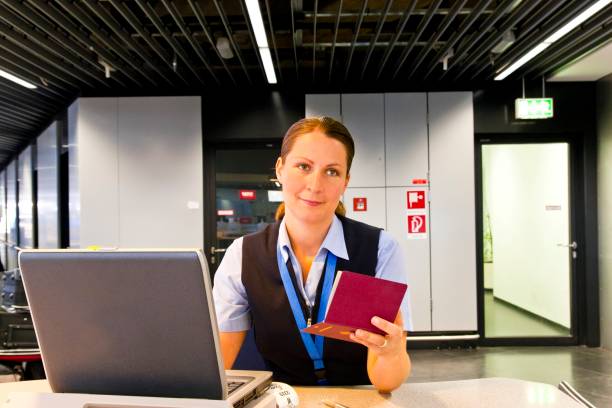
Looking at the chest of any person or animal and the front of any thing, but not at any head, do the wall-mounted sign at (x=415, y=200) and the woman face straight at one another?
no

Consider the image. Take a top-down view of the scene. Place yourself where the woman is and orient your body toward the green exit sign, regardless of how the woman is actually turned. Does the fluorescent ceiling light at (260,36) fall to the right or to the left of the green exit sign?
left

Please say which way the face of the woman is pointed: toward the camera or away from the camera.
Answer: toward the camera

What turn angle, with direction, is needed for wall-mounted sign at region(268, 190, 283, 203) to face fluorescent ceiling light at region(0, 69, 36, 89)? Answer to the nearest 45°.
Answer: approximately 90° to its right

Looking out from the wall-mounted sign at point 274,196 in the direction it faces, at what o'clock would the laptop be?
The laptop is roughly at 12 o'clock from the wall-mounted sign.

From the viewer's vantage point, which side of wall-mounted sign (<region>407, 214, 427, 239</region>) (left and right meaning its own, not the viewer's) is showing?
front

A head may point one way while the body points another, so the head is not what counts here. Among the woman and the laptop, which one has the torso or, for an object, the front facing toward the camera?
the woman

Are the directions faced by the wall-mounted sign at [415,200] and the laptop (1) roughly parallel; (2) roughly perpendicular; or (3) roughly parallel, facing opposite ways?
roughly parallel, facing opposite ways

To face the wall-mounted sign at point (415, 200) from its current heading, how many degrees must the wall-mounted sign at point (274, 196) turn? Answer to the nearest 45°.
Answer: approximately 90° to its left

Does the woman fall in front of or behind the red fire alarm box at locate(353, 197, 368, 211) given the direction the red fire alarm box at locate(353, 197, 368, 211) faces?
in front

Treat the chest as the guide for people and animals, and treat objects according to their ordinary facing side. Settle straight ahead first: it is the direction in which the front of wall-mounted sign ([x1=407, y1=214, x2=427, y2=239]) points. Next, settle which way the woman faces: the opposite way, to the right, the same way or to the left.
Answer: the same way

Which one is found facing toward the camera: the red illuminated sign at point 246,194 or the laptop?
the red illuminated sign

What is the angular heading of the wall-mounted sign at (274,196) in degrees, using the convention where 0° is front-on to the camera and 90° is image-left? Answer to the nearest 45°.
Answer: approximately 0°

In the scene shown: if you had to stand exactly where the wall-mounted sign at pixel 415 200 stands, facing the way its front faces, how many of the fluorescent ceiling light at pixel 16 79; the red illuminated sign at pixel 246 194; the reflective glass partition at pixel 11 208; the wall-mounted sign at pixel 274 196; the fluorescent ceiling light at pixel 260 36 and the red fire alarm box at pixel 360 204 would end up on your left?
0

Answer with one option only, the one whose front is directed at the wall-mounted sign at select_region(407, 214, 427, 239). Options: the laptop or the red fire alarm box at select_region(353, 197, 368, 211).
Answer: the laptop

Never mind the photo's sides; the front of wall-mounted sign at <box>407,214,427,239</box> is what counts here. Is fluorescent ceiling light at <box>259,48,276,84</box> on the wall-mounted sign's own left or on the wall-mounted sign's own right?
on the wall-mounted sign's own right

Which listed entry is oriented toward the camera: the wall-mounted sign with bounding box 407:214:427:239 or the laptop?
the wall-mounted sign

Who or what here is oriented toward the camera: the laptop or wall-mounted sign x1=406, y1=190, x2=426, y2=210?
the wall-mounted sign

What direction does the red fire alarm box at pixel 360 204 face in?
toward the camera

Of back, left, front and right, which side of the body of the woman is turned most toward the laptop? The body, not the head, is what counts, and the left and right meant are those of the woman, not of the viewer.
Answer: front
